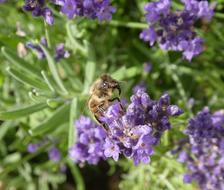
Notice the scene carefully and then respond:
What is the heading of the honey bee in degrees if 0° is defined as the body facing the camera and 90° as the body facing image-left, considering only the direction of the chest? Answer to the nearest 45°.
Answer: approximately 270°

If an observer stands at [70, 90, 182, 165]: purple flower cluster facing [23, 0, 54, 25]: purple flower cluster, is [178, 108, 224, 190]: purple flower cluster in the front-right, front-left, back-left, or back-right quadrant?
back-right
